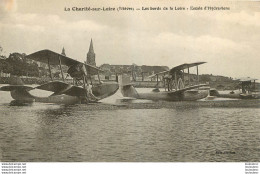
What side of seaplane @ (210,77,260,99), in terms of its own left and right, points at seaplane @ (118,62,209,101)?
back

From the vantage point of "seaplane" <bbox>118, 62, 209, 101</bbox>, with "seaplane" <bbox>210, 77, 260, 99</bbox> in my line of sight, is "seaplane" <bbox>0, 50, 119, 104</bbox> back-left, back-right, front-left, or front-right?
back-right

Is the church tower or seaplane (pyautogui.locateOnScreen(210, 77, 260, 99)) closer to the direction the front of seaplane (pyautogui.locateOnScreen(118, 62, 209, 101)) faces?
the seaplane

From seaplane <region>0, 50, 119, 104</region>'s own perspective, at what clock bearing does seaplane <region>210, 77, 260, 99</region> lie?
seaplane <region>210, 77, 260, 99</region> is roughly at 11 o'clock from seaplane <region>0, 50, 119, 104</region>.

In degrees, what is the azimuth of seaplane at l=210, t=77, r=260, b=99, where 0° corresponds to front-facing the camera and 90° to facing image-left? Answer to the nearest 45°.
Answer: approximately 270°

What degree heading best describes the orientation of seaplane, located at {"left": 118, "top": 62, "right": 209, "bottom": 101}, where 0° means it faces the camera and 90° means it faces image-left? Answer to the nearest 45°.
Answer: approximately 225°
